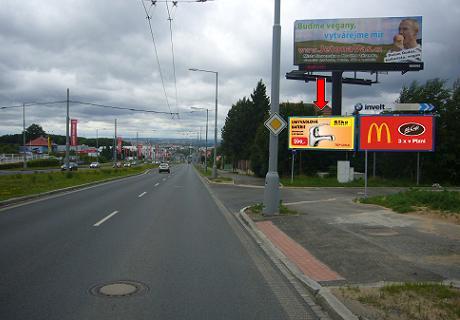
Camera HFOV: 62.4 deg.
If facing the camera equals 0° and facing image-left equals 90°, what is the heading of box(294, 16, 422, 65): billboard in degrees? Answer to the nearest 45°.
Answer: approximately 0°

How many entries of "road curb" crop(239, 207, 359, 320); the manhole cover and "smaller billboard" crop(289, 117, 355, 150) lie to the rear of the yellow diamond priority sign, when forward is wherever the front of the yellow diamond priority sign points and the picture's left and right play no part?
1

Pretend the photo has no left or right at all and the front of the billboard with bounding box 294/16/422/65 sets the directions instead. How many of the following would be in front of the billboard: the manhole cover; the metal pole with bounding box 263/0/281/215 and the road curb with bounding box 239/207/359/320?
3

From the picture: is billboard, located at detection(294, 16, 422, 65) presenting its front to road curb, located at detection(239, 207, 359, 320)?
yes

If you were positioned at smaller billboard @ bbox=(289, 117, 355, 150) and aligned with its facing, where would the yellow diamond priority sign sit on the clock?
The yellow diamond priority sign is roughly at 12 o'clock from the smaller billboard.

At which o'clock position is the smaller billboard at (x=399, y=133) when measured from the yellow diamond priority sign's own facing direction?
The smaller billboard is roughly at 7 o'clock from the yellow diamond priority sign.

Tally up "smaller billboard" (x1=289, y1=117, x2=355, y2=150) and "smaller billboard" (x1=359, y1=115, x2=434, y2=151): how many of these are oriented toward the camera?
2

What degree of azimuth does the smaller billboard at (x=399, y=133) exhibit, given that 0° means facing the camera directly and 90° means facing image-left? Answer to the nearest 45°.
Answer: approximately 0°
